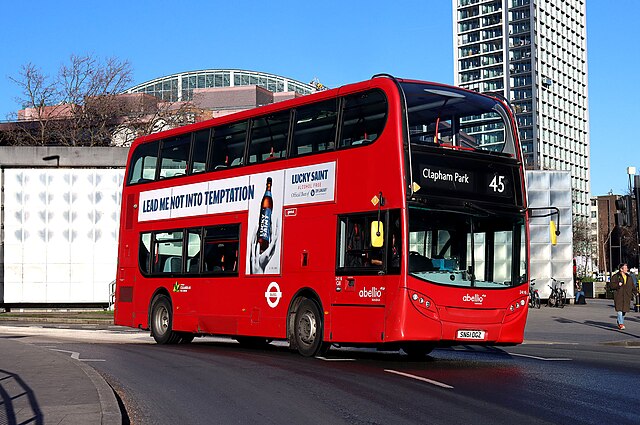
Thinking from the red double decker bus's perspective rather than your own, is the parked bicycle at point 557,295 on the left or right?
on its left

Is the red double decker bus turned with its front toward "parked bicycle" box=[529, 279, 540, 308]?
no

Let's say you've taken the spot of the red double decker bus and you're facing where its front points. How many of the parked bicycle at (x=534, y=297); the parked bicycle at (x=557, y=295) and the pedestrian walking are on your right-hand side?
0

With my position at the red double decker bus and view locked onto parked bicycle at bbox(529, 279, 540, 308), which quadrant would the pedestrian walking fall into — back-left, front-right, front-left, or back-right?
front-right

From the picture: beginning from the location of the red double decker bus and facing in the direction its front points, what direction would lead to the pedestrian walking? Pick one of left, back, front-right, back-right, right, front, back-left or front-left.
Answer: left
